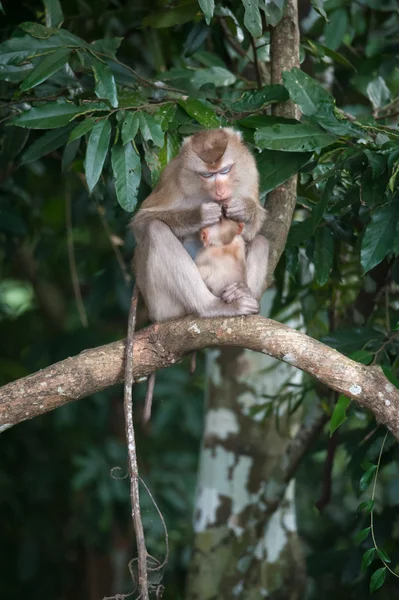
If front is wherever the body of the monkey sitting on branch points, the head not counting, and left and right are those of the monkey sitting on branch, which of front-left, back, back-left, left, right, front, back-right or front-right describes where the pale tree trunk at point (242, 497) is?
back-left

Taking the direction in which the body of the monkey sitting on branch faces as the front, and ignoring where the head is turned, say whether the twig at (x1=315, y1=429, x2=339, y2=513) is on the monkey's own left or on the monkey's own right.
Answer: on the monkey's own left

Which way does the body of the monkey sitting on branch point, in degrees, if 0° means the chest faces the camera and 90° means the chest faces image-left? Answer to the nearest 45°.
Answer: approximately 315°
